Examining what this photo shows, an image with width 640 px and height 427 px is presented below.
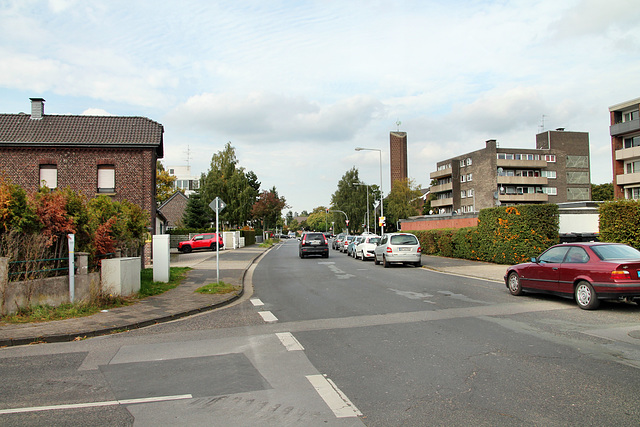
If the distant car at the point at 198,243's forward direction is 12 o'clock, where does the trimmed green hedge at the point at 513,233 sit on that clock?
The trimmed green hedge is roughly at 8 o'clock from the distant car.

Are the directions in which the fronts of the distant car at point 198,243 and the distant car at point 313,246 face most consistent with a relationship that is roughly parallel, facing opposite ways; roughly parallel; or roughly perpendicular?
roughly perpendicular

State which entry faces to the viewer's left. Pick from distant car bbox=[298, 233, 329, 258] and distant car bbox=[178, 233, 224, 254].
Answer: distant car bbox=[178, 233, 224, 254]

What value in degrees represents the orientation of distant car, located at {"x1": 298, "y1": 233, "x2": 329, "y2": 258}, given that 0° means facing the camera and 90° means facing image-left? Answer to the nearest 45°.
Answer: approximately 180°

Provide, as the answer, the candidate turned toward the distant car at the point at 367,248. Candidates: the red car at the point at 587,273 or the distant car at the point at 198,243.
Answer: the red car

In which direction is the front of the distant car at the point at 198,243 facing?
to the viewer's left

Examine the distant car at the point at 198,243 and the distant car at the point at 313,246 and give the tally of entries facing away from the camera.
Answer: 1

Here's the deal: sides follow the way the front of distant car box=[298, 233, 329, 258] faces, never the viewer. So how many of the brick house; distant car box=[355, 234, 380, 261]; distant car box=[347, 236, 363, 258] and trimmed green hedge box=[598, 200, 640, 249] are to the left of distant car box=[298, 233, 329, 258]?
1

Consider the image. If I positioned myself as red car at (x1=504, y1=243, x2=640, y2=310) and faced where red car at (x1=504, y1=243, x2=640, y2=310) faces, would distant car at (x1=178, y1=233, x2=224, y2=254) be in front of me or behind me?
in front
